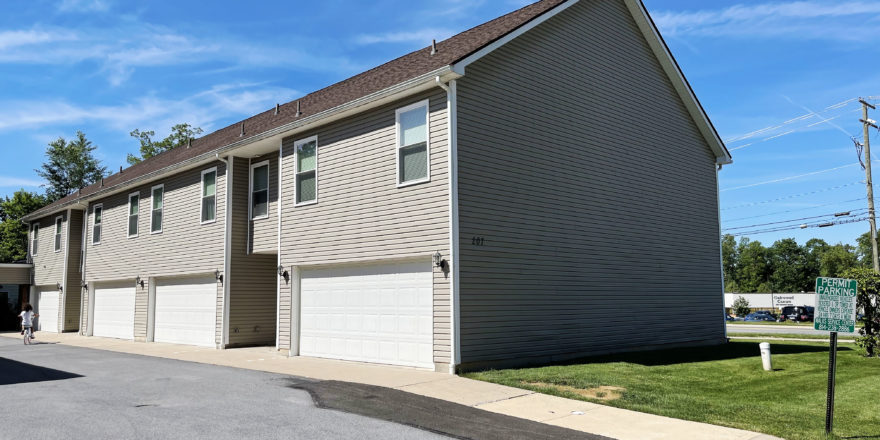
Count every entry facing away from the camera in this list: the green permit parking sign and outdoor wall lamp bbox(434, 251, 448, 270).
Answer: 0

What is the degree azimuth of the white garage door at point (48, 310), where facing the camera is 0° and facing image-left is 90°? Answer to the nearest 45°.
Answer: approximately 45°

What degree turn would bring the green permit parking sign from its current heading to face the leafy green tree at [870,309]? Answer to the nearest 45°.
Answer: approximately 180°

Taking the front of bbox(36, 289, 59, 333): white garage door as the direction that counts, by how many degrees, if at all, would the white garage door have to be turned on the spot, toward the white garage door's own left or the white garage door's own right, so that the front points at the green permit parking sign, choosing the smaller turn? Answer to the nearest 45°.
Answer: approximately 45° to the white garage door's own left

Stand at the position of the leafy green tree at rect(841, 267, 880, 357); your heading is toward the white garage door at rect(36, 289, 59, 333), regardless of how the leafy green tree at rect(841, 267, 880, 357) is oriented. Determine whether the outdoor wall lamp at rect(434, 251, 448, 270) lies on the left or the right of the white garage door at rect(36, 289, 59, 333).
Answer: left

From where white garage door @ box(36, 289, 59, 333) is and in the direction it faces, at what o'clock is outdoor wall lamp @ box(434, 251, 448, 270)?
The outdoor wall lamp is roughly at 10 o'clock from the white garage door.

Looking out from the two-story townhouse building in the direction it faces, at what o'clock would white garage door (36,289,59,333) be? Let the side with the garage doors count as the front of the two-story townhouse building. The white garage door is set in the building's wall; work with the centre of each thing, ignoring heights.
The white garage door is roughly at 3 o'clock from the two-story townhouse building.

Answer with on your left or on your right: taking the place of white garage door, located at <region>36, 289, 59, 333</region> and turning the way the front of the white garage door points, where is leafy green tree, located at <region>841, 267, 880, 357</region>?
on your left

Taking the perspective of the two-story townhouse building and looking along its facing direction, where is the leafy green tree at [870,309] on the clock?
The leafy green tree is roughly at 8 o'clock from the two-story townhouse building.
